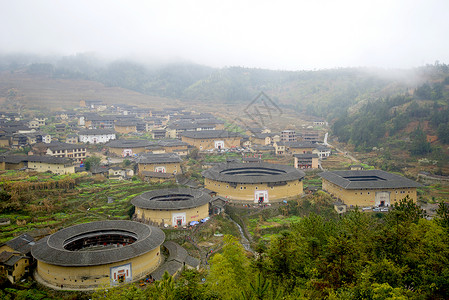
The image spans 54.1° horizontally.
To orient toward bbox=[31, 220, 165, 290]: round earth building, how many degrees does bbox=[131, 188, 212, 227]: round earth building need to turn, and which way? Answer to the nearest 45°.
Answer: approximately 45° to its right

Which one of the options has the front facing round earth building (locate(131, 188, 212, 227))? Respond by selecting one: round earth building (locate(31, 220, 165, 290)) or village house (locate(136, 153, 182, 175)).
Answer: the village house

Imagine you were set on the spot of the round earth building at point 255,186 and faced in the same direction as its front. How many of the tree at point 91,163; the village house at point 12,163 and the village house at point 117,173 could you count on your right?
3

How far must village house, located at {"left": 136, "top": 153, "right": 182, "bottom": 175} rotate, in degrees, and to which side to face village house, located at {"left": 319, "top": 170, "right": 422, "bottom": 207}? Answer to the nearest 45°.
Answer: approximately 45° to its left

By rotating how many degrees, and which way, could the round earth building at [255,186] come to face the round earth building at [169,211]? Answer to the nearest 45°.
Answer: approximately 45° to its right

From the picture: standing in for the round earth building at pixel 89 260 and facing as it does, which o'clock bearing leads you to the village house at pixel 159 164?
The village house is roughly at 8 o'clock from the round earth building.

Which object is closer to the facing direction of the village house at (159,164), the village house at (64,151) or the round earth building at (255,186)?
the round earth building

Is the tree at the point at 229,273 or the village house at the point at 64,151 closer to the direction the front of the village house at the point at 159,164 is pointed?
the tree

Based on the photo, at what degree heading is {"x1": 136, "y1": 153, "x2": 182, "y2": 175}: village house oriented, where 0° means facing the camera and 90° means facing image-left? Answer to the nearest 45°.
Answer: approximately 0°

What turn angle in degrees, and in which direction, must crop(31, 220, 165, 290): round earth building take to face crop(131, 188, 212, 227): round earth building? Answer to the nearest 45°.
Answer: approximately 90° to its left

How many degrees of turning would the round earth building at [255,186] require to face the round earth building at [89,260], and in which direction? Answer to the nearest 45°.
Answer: approximately 45° to its right

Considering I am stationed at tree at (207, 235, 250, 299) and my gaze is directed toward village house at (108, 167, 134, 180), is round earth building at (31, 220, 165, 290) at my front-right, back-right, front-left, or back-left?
front-left

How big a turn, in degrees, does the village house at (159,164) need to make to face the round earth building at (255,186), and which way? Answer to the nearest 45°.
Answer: approximately 45° to its left

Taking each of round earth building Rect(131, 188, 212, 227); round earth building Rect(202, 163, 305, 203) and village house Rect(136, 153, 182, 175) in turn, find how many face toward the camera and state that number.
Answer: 3

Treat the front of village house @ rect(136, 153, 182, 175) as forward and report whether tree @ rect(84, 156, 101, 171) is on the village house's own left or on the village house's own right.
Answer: on the village house's own right

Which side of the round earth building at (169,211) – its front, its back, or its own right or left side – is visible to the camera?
front

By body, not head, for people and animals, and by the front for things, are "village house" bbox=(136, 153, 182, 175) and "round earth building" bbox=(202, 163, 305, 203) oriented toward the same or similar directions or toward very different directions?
same or similar directions
